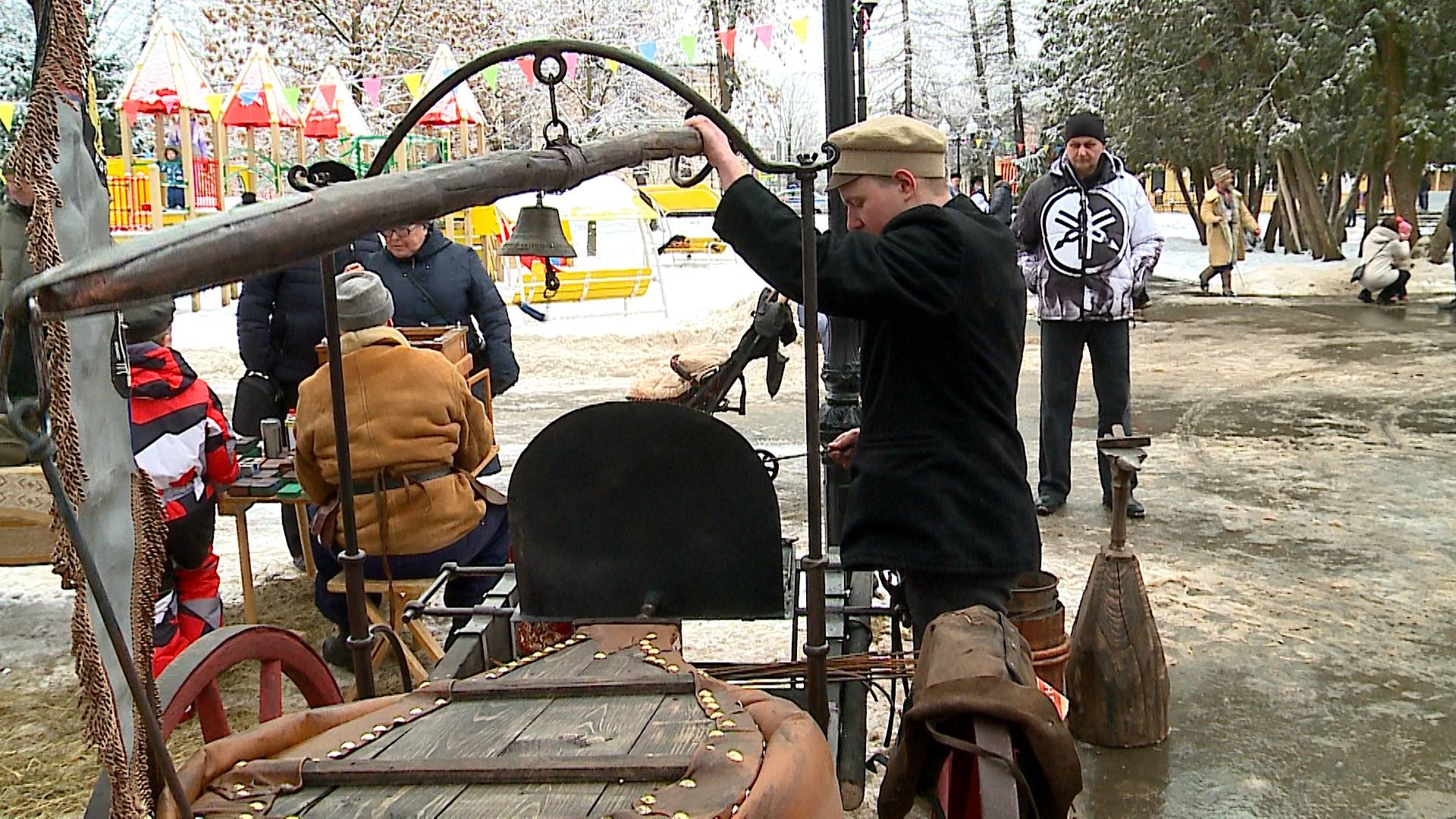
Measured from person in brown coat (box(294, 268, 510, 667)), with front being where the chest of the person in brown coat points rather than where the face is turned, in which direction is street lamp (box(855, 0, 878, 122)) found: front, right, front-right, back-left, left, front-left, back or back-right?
front-right

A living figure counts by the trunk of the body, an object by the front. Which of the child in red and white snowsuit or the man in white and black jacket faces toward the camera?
the man in white and black jacket

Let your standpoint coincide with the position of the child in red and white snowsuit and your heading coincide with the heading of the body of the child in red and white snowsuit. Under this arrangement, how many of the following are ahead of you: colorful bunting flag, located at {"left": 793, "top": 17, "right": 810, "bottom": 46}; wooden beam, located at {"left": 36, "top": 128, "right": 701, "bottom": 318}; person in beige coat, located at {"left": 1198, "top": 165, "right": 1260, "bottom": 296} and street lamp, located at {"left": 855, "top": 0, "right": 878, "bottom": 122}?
3

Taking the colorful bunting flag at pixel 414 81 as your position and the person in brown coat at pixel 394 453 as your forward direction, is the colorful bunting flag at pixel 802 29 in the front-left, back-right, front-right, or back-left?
front-left

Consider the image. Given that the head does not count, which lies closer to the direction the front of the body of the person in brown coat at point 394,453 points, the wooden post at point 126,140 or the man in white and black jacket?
the wooden post

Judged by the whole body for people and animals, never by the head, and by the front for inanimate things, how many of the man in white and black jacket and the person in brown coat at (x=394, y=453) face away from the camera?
1

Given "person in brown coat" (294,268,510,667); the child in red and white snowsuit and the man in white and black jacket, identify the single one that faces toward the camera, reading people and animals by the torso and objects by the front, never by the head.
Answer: the man in white and black jacket

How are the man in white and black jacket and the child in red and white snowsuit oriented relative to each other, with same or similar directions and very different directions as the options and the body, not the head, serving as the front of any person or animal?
very different directions

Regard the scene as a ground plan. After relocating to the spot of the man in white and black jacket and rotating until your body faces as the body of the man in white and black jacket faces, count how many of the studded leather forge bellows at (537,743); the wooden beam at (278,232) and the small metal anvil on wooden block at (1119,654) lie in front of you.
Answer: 3

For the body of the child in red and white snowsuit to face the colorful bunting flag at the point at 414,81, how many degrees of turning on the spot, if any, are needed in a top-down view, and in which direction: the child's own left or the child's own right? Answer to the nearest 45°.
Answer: approximately 45° to the child's own left

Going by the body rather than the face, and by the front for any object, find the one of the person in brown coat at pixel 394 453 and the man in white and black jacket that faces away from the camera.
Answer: the person in brown coat

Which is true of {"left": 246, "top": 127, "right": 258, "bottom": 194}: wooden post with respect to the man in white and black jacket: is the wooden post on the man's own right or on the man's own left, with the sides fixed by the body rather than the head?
on the man's own right

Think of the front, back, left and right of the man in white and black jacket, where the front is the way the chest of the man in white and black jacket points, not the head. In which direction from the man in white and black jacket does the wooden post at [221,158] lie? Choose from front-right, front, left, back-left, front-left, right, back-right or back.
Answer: back-right

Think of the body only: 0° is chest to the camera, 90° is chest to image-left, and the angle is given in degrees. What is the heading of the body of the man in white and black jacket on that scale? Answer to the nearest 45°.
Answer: approximately 0°

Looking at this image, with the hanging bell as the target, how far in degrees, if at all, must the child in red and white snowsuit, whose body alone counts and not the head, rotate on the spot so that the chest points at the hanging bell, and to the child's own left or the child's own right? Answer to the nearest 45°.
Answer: approximately 45° to the child's own right

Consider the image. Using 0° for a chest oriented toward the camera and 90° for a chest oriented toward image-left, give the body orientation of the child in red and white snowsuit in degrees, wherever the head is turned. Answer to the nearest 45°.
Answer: approximately 225°

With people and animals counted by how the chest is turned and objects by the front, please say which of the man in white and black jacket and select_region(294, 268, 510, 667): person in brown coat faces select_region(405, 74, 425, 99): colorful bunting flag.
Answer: the person in brown coat

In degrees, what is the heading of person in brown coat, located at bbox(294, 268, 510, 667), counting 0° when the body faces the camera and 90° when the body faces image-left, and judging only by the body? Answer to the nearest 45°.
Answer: approximately 180°
